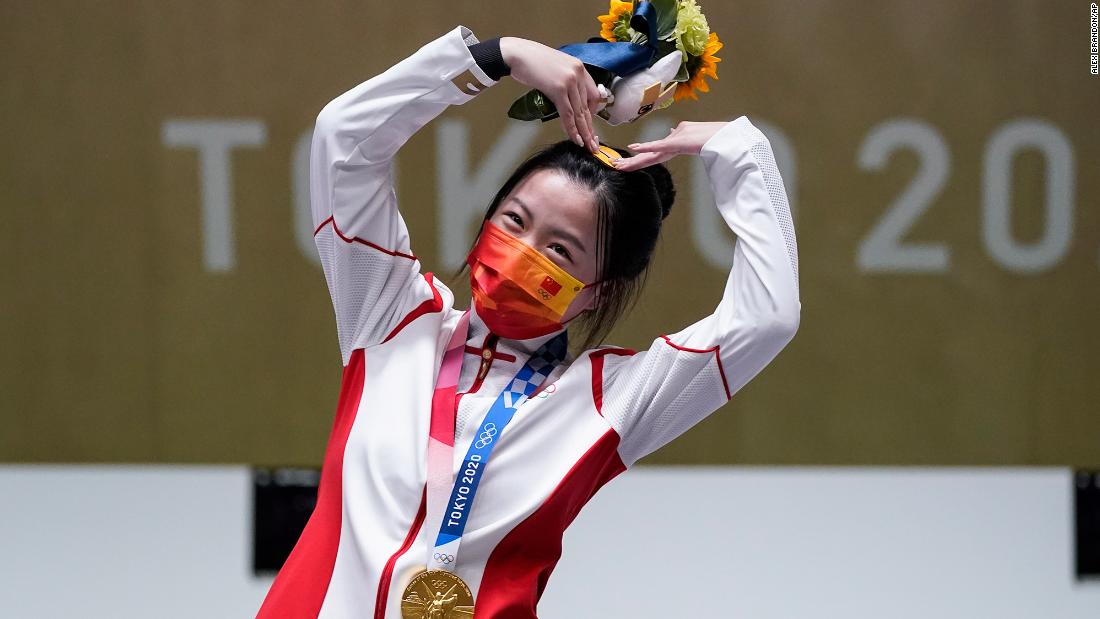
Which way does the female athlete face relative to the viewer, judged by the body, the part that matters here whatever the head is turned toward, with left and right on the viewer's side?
facing the viewer
